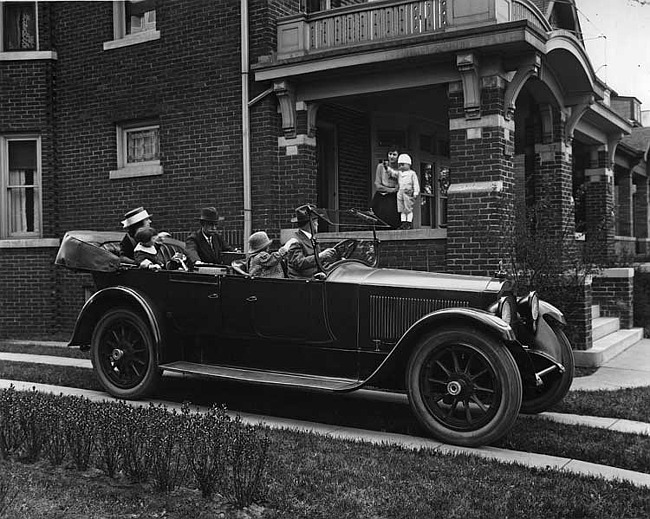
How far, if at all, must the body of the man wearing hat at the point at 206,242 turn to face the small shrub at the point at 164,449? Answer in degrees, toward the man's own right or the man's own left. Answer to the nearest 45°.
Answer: approximately 45° to the man's own right

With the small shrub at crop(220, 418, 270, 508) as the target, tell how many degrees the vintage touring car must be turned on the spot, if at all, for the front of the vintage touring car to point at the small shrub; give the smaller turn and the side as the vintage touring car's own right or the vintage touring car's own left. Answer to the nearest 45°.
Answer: approximately 45° to the vintage touring car's own right

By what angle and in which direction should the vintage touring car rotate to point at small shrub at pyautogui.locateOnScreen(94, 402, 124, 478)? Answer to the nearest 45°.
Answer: approximately 90° to its right

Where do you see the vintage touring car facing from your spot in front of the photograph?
facing the viewer and to the right of the viewer
